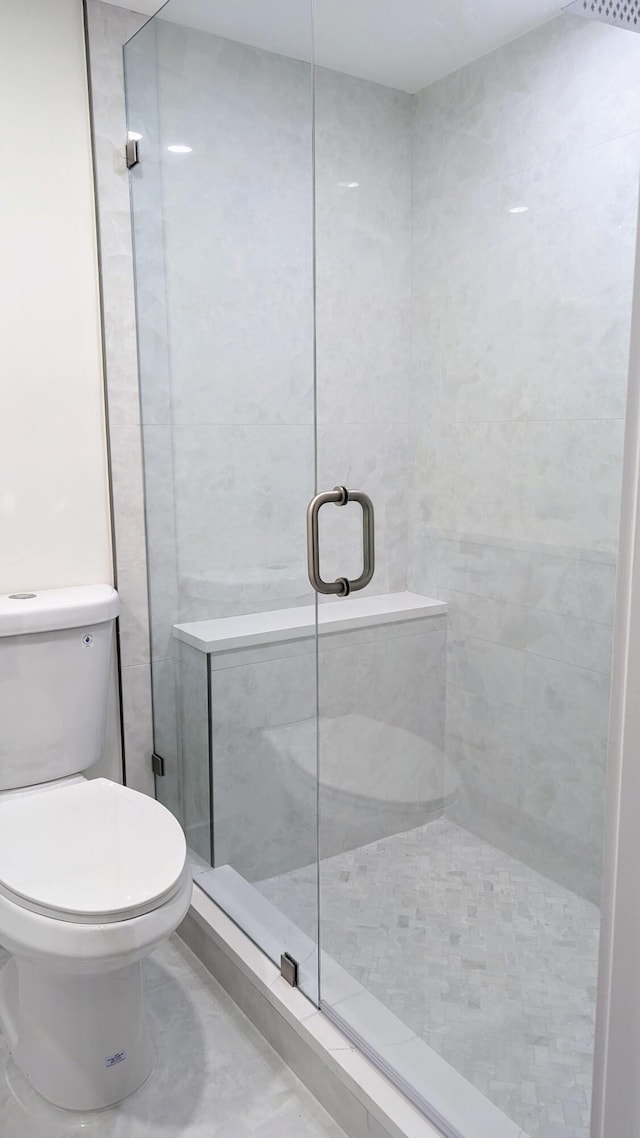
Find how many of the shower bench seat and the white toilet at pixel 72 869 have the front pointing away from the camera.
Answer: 0

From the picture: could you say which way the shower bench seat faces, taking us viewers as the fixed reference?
facing the viewer and to the right of the viewer

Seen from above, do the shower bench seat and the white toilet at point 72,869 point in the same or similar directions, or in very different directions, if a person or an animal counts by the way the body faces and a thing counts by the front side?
same or similar directions

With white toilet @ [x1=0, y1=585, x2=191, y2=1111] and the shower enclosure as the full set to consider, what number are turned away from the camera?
0

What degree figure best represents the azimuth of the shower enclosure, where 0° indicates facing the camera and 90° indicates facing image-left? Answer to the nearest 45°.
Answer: approximately 45°
